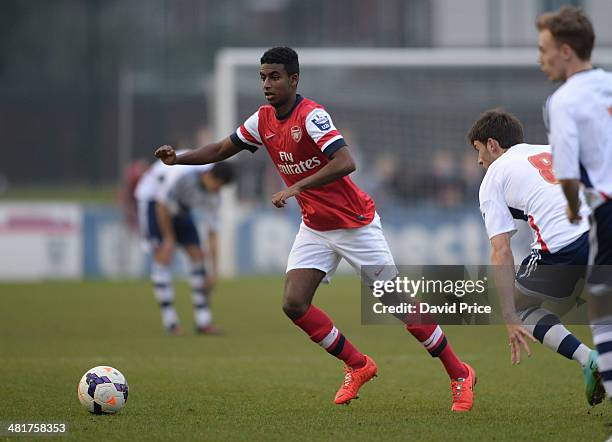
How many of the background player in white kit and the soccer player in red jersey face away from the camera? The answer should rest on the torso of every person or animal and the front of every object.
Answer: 0

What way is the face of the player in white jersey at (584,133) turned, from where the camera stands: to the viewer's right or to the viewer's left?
to the viewer's left

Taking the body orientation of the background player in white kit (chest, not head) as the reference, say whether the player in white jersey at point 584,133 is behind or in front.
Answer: in front

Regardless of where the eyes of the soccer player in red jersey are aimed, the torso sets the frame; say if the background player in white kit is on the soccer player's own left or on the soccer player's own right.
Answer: on the soccer player's own right

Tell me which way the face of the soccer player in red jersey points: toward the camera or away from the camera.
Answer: toward the camera

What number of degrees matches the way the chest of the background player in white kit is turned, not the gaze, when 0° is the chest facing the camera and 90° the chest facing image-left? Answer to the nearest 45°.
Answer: approximately 315°

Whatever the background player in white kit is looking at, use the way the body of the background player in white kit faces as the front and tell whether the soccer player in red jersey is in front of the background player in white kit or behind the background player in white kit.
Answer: in front

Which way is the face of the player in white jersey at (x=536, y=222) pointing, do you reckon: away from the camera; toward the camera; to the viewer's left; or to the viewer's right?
to the viewer's left

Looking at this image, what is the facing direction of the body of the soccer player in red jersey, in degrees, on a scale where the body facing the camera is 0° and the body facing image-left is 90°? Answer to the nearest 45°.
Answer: approximately 45°

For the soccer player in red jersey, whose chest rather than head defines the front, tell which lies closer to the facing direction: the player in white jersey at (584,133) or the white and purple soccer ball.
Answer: the white and purple soccer ball

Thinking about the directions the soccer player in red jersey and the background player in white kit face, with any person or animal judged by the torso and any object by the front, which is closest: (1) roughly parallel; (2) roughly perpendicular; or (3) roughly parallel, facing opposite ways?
roughly perpendicular

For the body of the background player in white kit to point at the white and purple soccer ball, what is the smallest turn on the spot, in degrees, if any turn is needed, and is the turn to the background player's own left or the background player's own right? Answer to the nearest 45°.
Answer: approximately 45° to the background player's own right

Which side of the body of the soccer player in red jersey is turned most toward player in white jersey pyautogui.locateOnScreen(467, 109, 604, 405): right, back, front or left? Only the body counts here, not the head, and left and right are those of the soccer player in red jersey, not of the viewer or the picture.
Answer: left
